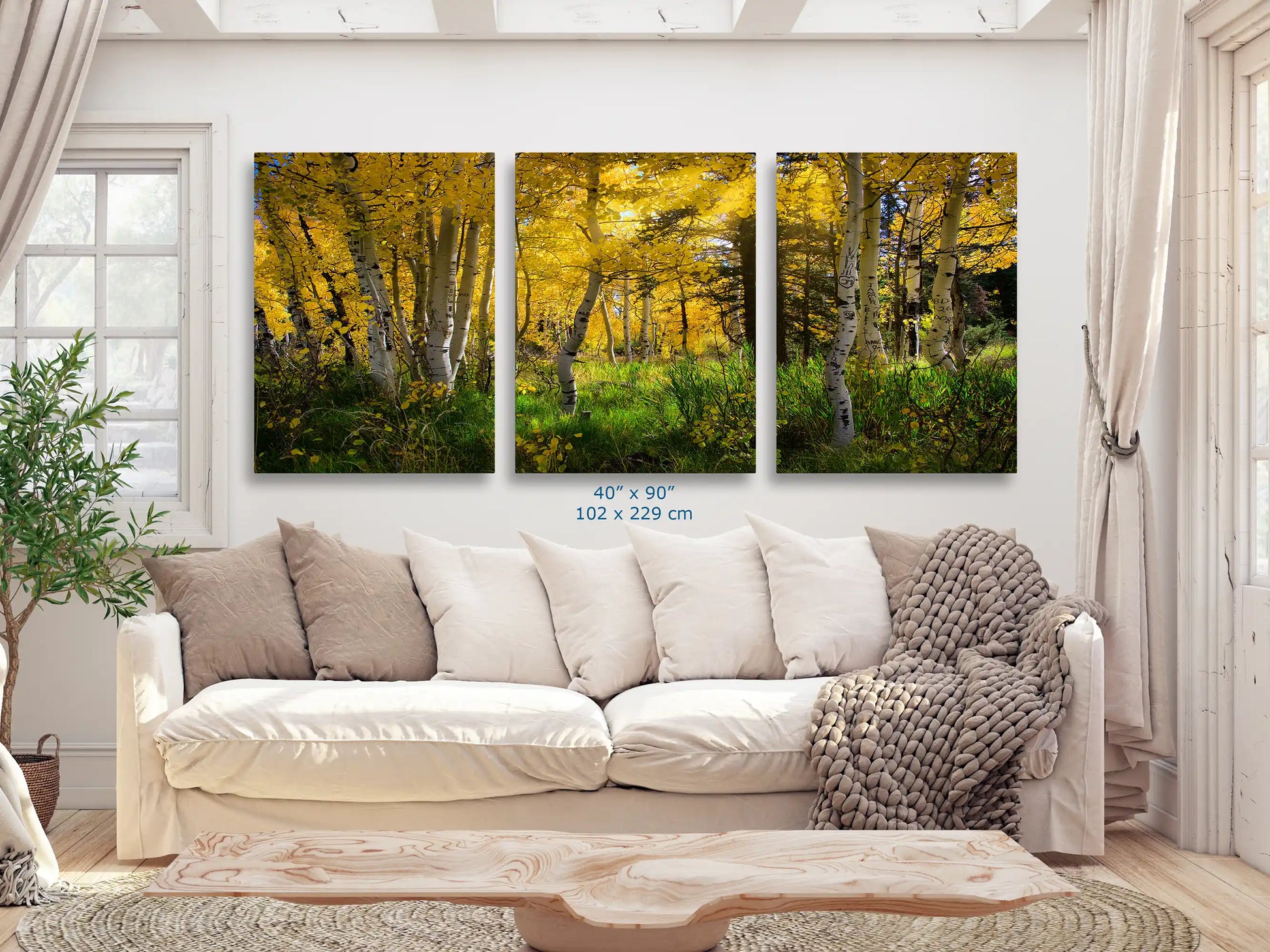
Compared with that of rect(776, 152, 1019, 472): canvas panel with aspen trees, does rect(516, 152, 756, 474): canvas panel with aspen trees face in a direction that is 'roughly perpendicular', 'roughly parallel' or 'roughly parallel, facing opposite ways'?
roughly parallel

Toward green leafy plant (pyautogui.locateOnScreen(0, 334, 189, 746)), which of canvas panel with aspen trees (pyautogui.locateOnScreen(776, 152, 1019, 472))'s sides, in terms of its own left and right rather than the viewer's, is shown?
right

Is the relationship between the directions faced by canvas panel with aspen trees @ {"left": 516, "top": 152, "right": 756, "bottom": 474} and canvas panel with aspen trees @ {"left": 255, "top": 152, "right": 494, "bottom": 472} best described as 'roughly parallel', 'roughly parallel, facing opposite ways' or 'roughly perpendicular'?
roughly parallel

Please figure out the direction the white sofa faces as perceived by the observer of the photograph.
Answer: facing the viewer

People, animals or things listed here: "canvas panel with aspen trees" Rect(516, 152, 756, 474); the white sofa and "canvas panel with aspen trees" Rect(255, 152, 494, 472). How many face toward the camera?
3

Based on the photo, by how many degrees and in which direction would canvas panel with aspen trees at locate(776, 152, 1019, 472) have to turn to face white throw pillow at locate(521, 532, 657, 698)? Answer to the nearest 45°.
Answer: approximately 45° to its right

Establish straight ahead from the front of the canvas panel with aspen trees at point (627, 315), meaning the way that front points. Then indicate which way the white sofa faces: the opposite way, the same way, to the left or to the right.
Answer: the same way

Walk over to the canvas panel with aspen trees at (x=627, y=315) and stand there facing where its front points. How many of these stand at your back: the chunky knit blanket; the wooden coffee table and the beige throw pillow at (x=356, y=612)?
0

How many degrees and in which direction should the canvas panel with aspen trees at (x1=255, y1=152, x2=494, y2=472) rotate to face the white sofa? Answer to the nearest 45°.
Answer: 0° — it already faces it

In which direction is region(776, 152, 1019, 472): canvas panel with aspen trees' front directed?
toward the camera

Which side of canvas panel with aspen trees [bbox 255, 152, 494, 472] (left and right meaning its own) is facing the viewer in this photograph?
front

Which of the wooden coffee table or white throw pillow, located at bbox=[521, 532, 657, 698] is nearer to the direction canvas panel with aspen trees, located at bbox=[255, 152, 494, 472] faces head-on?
the wooden coffee table

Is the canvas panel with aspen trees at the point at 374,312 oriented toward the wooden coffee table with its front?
yes

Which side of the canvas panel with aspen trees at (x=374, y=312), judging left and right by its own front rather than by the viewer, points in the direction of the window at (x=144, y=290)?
right

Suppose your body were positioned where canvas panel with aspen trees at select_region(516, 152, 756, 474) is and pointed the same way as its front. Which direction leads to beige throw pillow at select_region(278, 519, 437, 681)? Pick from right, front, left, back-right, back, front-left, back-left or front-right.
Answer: front-right
